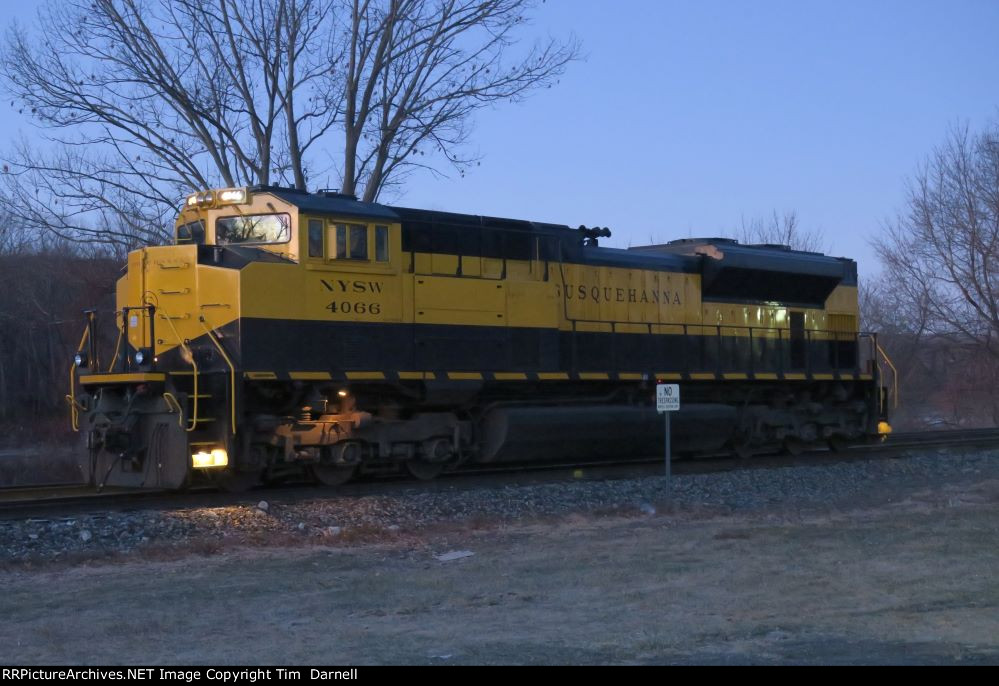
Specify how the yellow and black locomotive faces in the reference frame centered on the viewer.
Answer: facing the viewer and to the left of the viewer
